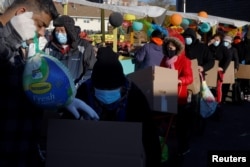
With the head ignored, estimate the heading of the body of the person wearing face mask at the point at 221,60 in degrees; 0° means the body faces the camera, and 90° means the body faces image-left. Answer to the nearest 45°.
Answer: approximately 45°

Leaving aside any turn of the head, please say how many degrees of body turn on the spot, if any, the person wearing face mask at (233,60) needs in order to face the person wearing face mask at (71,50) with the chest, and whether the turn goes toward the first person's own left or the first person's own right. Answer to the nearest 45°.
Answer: approximately 45° to the first person's own left

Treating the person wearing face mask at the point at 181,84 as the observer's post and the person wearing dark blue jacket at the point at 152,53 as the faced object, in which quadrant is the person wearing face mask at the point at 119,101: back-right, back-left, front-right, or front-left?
back-left

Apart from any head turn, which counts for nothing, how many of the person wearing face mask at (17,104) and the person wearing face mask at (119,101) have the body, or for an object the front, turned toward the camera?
1

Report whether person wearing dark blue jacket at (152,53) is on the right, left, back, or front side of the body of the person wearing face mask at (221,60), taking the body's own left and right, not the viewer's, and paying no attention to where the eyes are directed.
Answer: front

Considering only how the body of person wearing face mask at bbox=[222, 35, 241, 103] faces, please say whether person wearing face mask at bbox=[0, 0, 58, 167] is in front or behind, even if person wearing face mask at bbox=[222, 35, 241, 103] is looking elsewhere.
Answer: in front

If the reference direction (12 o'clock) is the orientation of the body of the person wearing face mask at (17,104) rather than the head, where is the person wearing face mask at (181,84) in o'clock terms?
the person wearing face mask at (181,84) is roughly at 10 o'clock from the person wearing face mask at (17,104).

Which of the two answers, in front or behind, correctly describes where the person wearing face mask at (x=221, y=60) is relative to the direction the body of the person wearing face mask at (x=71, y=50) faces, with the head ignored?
behind

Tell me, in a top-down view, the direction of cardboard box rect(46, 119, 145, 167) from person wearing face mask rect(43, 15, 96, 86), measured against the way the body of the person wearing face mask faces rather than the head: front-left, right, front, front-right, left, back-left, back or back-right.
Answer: front-left

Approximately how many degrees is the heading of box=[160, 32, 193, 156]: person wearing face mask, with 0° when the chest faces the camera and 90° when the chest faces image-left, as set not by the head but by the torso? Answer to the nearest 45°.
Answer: approximately 45°
